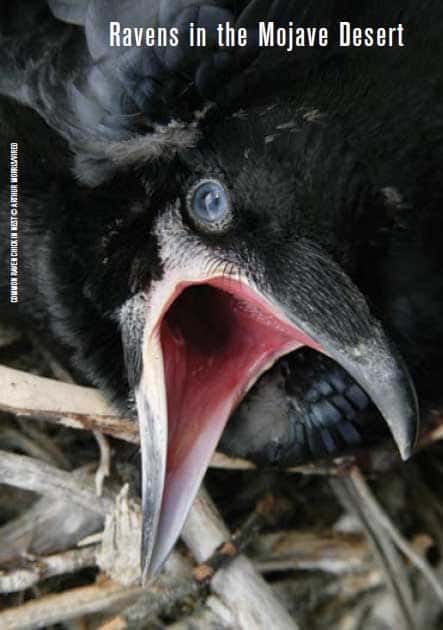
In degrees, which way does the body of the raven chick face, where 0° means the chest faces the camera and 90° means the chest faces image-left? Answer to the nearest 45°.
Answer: approximately 315°
